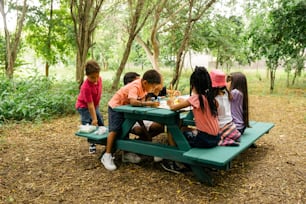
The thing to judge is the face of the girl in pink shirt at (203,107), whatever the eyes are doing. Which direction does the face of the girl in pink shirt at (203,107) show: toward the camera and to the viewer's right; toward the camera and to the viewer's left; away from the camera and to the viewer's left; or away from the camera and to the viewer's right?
away from the camera and to the viewer's left

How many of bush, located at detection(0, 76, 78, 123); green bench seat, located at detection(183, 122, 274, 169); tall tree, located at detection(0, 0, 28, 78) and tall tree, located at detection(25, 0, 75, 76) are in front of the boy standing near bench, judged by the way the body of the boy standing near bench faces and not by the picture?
1

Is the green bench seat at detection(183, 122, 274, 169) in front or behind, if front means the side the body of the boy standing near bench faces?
in front

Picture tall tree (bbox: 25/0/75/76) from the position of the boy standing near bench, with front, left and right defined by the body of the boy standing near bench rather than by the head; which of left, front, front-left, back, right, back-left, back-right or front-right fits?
back-left

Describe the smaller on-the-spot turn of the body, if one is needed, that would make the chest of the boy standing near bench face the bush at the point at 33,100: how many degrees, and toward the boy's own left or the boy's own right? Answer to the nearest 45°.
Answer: approximately 135° to the boy's own left

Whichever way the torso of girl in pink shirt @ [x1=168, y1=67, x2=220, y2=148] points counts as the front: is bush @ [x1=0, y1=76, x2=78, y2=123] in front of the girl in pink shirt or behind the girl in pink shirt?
in front

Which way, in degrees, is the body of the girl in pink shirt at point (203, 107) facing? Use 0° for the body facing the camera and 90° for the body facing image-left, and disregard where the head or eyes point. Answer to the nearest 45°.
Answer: approximately 135°

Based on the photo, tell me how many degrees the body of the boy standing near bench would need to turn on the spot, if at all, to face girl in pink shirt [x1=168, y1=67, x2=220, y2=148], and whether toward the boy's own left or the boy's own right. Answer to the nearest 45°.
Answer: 0° — they already face them

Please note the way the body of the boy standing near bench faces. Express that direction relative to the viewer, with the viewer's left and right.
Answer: facing the viewer and to the right of the viewer

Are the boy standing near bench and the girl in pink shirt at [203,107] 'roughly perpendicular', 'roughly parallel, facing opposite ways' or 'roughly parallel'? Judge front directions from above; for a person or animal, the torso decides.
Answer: roughly parallel, facing opposite ways

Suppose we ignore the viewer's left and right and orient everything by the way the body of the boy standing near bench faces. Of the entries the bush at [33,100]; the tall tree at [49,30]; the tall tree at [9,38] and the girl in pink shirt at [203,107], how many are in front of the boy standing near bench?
1

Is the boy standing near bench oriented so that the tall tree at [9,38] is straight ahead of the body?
no
